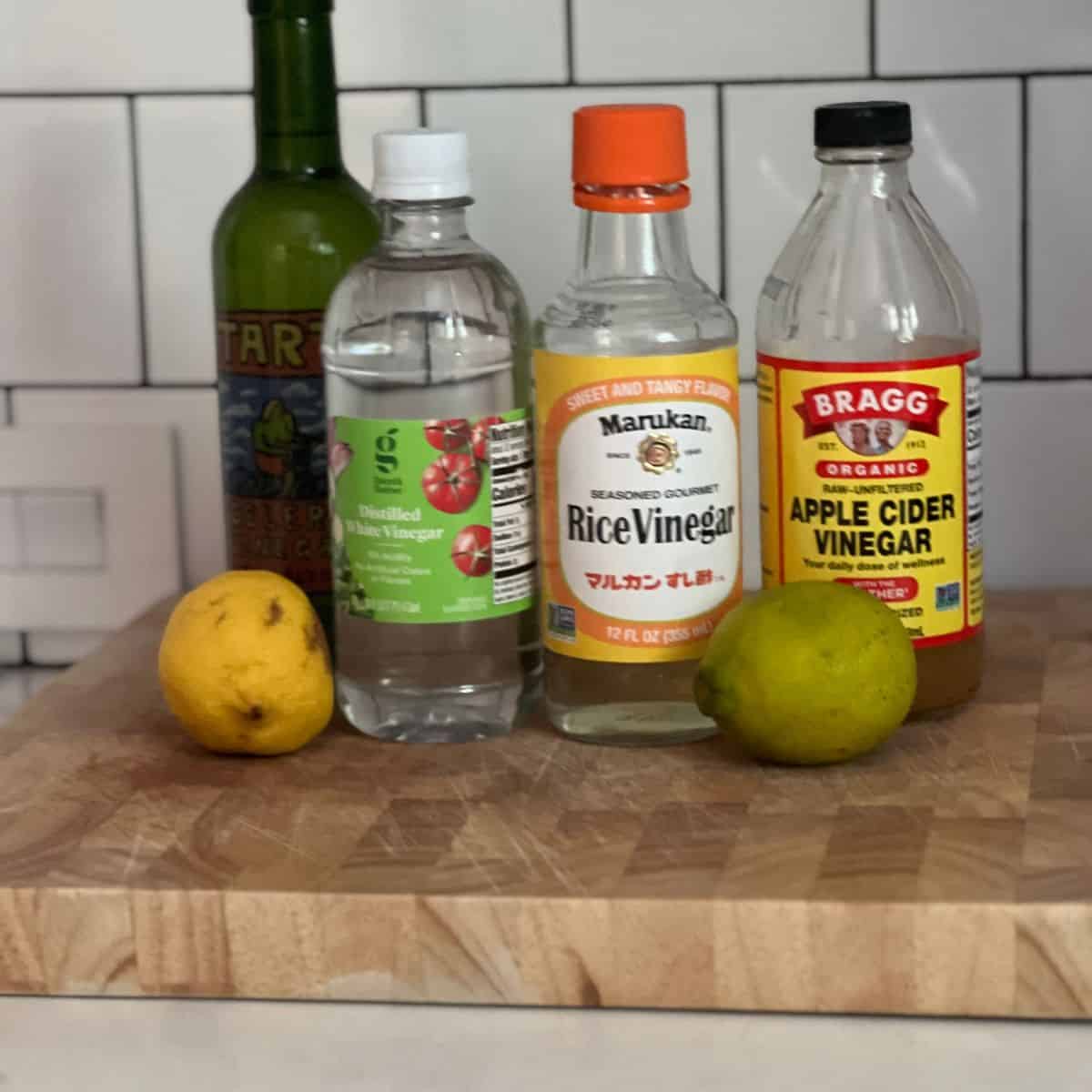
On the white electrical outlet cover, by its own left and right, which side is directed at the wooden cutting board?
front

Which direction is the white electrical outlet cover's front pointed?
toward the camera

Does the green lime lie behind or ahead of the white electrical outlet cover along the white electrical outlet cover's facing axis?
ahead
